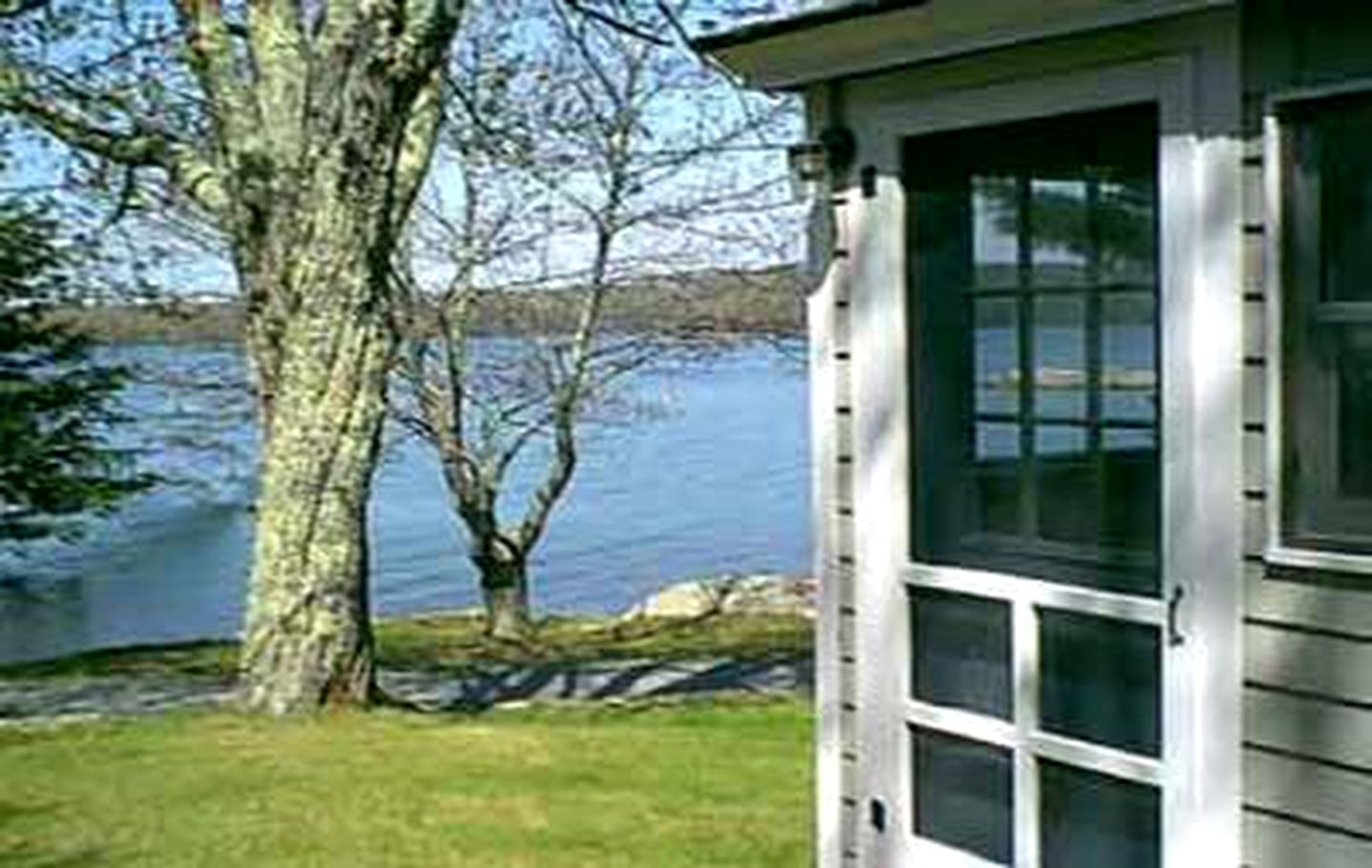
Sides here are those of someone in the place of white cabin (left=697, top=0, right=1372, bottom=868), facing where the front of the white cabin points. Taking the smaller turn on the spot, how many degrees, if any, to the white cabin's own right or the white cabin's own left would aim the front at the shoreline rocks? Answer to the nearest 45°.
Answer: approximately 135° to the white cabin's own right
